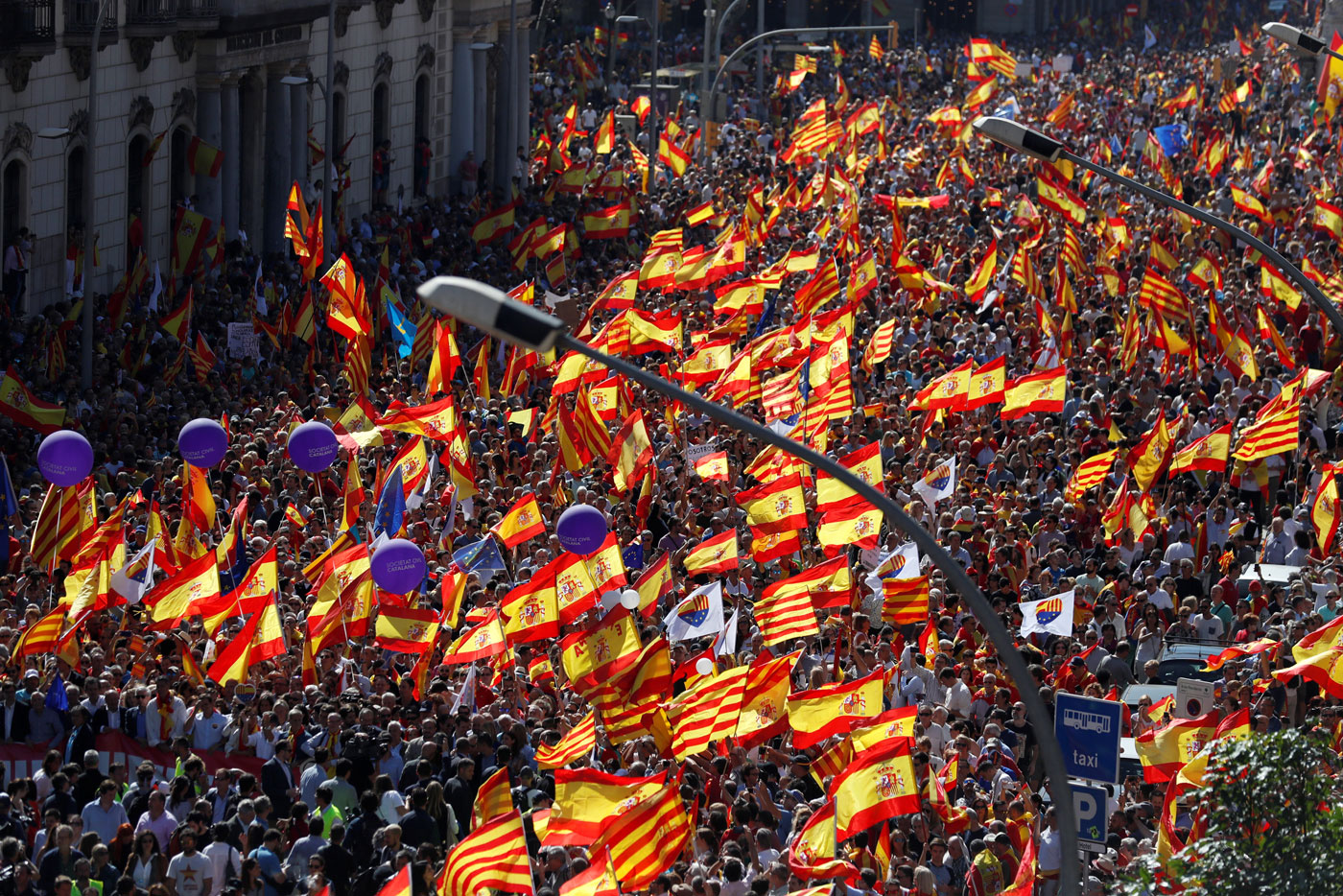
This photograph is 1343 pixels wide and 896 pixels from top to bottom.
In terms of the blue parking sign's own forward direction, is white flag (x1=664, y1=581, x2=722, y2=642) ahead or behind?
behind

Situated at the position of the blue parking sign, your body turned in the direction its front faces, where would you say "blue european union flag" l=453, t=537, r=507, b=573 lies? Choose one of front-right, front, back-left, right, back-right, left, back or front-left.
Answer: back-right

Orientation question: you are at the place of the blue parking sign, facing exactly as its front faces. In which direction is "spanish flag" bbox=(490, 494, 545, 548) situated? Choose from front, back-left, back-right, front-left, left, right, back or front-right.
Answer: back-right

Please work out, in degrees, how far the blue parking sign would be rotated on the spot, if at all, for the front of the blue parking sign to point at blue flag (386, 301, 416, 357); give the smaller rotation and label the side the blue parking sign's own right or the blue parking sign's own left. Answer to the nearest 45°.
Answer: approximately 135° to the blue parking sign's own right

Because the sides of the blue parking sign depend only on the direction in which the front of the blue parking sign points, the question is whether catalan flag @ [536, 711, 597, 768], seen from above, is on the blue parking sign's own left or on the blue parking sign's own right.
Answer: on the blue parking sign's own right

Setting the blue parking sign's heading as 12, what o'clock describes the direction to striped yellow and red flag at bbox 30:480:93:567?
The striped yellow and red flag is roughly at 4 o'clock from the blue parking sign.

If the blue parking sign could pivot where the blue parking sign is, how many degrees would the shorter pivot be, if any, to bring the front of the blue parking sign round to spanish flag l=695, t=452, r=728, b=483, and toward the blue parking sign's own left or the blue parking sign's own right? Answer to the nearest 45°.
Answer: approximately 135° to the blue parking sign's own right

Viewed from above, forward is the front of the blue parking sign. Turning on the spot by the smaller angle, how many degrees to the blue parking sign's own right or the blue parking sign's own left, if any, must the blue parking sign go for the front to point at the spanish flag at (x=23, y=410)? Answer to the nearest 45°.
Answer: approximately 135° to the blue parking sign's own right

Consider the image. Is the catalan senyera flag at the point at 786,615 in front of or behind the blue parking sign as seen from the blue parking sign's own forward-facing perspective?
behind

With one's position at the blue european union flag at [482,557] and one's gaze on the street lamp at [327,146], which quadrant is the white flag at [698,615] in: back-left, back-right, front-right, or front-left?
back-right

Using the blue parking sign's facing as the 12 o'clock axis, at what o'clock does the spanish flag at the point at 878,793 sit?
The spanish flag is roughly at 3 o'clock from the blue parking sign.

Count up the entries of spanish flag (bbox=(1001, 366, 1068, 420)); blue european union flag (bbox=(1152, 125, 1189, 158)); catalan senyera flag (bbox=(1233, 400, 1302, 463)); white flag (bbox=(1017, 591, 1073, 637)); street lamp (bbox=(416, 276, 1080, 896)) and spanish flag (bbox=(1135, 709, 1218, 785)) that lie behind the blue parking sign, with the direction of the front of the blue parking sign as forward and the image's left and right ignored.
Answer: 5

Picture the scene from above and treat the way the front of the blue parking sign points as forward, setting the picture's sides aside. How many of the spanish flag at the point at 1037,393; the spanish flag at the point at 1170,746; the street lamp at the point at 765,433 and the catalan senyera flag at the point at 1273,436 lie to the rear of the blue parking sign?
3

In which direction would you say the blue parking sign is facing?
toward the camera

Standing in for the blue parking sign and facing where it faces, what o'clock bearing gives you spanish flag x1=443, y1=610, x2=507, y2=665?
The spanish flag is roughly at 4 o'clock from the blue parking sign.
